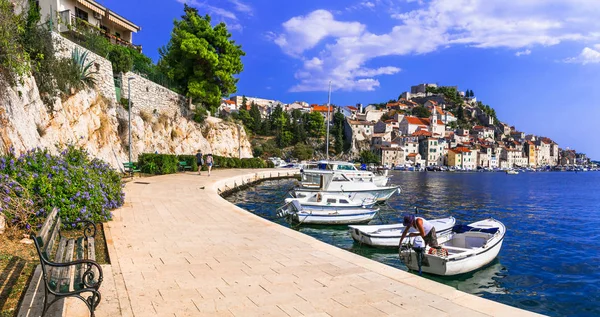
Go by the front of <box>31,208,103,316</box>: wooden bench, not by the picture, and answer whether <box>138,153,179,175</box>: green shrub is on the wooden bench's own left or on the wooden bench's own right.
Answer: on the wooden bench's own left

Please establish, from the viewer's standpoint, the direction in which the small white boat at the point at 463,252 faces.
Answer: facing away from the viewer and to the right of the viewer

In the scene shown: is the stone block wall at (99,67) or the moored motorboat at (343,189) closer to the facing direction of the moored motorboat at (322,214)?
the moored motorboat

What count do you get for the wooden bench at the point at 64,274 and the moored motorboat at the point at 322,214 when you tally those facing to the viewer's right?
2

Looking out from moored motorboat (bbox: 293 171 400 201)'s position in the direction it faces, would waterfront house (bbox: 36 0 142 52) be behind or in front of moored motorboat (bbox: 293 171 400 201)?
behind

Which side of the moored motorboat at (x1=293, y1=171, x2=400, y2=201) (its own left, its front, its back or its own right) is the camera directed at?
right

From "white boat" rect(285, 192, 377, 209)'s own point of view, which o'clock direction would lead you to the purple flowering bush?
The purple flowering bush is roughly at 4 o'clock from the white boat.

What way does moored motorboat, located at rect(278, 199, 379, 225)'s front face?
to the viewer's right

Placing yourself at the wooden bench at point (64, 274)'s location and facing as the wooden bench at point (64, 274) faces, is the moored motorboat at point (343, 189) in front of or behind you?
in front

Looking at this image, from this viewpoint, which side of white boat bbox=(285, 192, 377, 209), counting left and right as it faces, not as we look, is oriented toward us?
right
